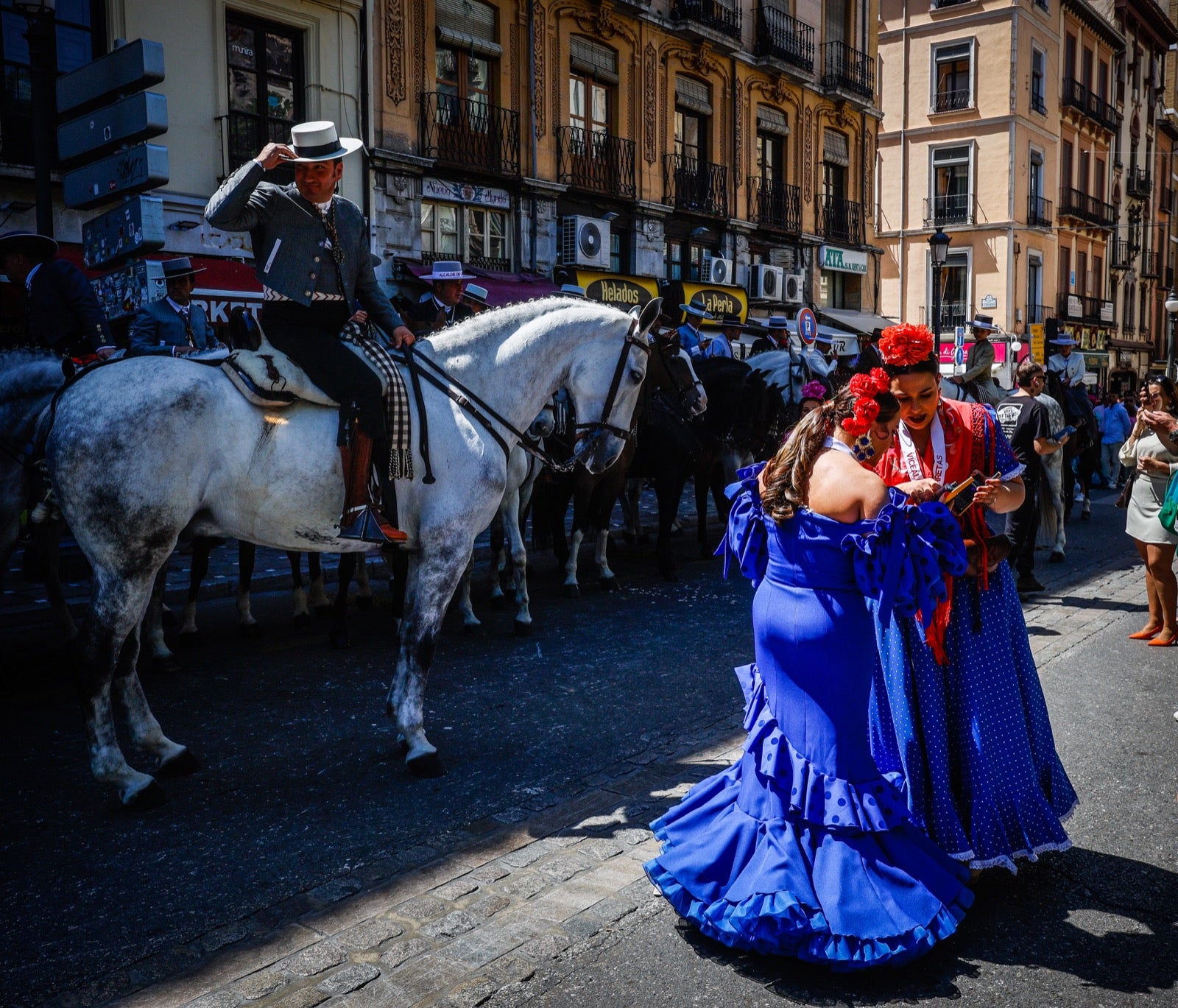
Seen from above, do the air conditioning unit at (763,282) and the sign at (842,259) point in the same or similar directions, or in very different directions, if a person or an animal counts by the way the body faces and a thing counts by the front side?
same or similar directions

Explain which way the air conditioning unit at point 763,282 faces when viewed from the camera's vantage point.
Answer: facing the viewer and to the right of the viewer

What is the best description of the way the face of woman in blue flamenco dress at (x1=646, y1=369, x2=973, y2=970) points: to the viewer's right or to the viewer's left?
to the viewer's right

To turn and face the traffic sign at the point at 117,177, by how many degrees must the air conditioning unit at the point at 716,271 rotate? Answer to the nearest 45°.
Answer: approximately 45° to its right

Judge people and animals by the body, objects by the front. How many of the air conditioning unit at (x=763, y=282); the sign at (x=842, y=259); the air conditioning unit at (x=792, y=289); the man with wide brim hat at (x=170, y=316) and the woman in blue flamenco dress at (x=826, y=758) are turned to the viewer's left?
0

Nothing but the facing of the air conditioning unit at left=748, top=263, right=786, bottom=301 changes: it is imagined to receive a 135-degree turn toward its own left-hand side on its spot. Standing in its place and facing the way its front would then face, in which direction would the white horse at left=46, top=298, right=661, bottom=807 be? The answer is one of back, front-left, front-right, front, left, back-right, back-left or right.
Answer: back

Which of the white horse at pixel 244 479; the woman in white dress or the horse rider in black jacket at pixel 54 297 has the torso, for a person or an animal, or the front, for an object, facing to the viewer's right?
the white horse

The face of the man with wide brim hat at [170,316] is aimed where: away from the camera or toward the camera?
toward the camera

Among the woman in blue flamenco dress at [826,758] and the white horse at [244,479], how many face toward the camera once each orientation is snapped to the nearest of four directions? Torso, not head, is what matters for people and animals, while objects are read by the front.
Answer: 0

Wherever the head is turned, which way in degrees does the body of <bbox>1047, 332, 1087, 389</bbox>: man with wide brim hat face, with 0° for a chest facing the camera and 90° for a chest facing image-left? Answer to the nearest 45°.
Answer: approximately 0°

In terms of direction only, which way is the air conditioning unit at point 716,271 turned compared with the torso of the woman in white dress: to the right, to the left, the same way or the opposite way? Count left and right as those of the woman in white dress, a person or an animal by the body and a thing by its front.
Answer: to the left

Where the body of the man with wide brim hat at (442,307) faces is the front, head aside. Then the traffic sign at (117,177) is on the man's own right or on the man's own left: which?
on the man's own right

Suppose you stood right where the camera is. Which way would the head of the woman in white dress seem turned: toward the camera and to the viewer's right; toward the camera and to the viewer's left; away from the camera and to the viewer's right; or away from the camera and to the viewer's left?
toward the camera and to the viewer's left

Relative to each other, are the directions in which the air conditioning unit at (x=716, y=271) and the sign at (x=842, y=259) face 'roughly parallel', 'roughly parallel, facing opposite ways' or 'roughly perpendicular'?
roughly parallel
